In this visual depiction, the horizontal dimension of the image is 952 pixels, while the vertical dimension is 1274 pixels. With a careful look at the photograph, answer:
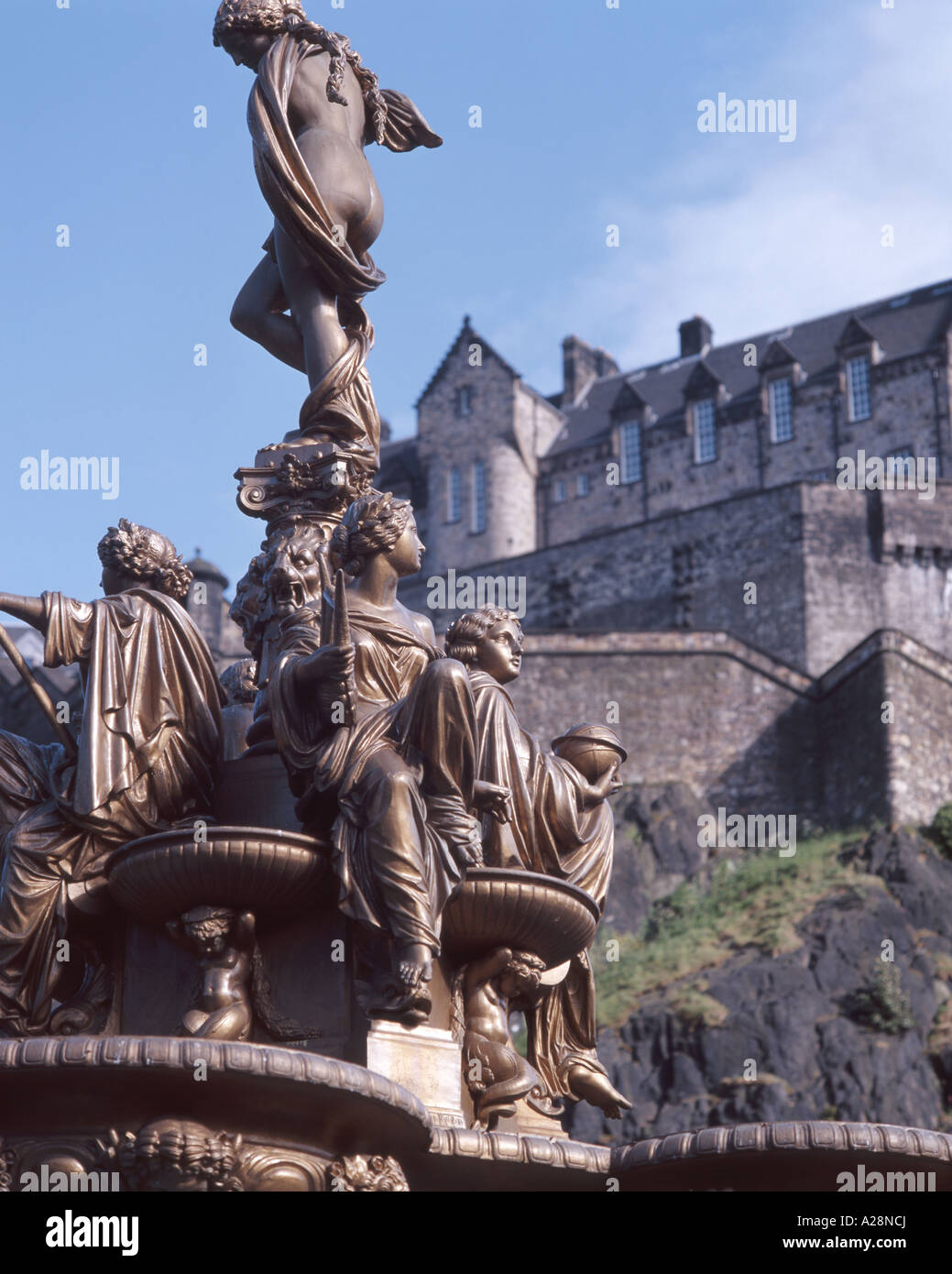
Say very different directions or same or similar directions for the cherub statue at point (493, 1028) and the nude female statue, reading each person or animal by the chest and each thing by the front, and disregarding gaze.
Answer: very different directions

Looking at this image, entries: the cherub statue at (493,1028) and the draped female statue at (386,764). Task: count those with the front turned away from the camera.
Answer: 0

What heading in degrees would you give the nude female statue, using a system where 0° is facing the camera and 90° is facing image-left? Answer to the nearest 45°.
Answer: approximately 135°
